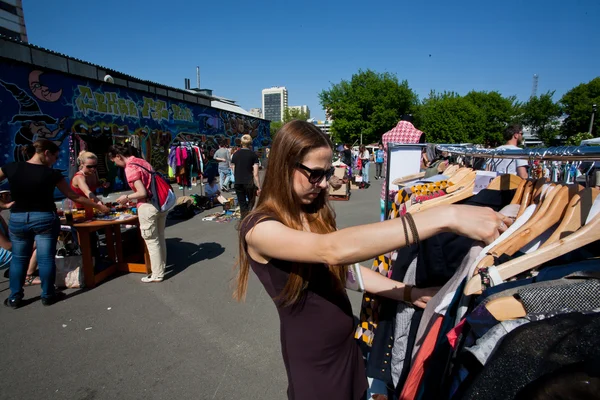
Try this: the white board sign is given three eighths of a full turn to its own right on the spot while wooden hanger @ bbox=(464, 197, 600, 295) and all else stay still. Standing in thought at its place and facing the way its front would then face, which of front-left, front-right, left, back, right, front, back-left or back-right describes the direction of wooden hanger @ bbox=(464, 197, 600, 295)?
back-left

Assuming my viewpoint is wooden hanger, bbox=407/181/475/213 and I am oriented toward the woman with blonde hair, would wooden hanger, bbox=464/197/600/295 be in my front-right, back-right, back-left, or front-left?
back-left

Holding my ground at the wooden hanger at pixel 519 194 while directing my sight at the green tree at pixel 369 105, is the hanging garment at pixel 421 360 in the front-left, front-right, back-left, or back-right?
back-left

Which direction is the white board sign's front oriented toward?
toward the camera

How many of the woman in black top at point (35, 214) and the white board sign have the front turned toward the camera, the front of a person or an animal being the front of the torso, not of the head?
1

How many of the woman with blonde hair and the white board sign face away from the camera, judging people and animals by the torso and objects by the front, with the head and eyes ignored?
0

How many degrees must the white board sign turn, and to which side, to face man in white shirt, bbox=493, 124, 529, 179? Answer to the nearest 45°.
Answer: approximately 135° to its left

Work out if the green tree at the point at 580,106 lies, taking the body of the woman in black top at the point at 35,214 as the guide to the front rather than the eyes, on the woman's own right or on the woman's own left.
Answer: on the woman's own right

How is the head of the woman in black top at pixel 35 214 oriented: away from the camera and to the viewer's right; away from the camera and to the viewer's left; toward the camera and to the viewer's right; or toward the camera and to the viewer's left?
away from the camera and to the viewer's right

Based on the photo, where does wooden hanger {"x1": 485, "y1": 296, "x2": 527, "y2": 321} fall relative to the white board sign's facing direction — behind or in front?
in front

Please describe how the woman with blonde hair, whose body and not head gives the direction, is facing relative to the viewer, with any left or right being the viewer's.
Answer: facing the viewer and to the right of the viewer
